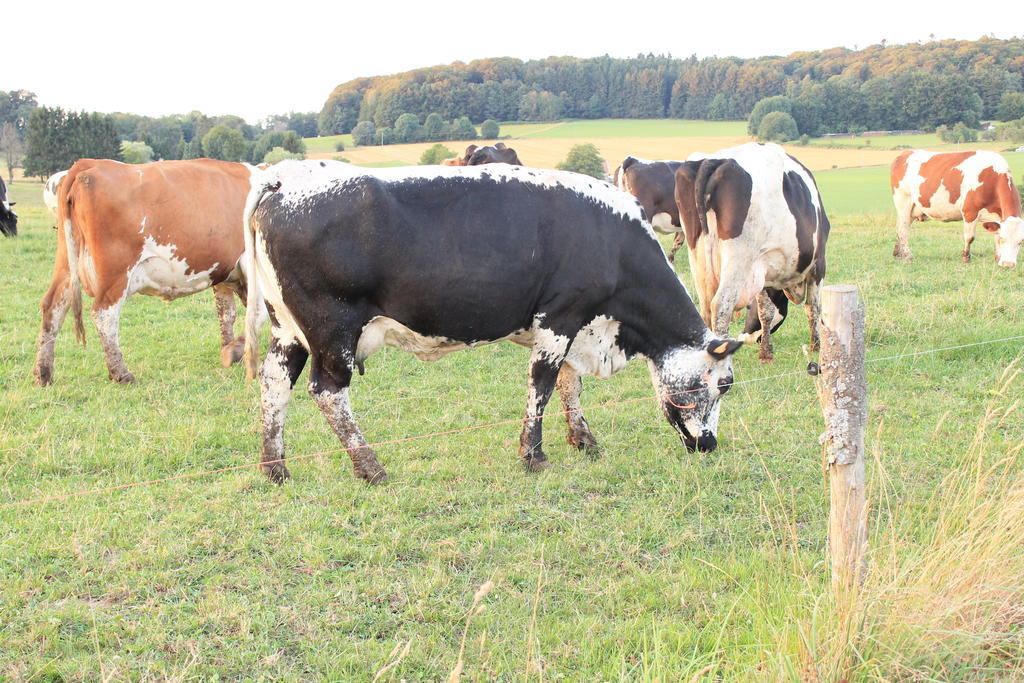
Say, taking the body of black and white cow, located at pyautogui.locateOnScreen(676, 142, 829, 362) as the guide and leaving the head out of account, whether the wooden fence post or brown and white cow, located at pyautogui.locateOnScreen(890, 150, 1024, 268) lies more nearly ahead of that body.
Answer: the brown and white cow

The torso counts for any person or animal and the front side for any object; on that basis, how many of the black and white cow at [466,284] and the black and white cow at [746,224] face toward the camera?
0

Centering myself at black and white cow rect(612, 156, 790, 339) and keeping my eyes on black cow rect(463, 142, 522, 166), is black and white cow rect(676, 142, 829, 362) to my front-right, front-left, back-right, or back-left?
back-left

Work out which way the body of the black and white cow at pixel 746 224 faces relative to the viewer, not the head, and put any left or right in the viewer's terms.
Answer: facing away from the viewer and to the right of the viewer

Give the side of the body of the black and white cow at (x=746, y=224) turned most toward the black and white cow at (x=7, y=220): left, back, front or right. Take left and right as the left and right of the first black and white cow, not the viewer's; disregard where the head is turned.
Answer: left

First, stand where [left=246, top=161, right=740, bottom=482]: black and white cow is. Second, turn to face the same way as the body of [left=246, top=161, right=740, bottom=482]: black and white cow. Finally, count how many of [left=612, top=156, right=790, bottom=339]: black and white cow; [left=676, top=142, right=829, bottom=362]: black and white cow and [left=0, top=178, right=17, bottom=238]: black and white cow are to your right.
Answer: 0

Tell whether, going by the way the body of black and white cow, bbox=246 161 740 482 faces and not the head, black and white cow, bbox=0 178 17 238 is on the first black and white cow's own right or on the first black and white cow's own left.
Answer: on the first black and white cow's own left

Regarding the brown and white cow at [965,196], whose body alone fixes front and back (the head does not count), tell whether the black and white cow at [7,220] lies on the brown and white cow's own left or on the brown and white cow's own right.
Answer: on the brown and white cow's own right

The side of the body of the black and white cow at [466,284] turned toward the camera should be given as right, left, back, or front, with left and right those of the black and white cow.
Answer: right

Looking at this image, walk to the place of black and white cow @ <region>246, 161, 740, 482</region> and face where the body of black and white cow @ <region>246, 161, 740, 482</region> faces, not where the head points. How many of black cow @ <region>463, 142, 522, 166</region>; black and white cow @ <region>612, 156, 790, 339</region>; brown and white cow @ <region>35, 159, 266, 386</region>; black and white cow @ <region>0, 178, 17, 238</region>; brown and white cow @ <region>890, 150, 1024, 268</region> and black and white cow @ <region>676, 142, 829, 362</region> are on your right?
0

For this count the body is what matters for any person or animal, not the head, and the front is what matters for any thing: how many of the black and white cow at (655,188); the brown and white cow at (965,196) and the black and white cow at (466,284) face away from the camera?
0

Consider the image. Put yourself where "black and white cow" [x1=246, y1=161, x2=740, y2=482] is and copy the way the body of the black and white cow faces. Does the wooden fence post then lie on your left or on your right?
on your right

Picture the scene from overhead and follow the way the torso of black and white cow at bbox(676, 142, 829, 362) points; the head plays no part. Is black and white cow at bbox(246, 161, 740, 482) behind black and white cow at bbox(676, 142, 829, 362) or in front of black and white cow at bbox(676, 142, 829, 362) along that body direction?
behind

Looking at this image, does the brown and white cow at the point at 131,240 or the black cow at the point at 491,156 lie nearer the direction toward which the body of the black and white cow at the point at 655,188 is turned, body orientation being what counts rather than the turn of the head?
the brown and white cow

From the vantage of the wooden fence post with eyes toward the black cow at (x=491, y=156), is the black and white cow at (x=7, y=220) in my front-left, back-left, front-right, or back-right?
front-left

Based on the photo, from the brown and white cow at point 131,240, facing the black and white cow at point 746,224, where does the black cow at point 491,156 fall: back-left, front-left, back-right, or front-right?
front-left
